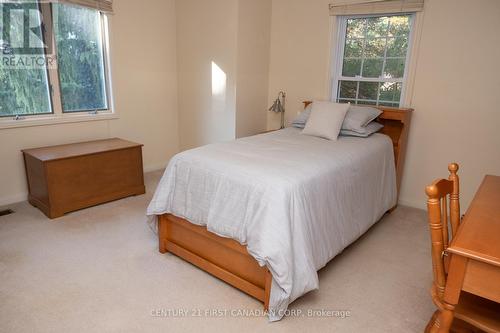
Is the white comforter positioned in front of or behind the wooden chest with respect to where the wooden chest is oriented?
in front

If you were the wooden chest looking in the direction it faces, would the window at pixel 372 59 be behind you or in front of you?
in front

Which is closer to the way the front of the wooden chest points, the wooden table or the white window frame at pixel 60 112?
the wooden table

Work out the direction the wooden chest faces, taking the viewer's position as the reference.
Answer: facing the viewer and to the right of the viewer

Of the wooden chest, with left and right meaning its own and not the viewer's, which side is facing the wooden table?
front

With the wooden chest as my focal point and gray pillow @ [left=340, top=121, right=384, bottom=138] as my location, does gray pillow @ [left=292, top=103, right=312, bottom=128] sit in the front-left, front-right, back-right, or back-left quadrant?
front-right
